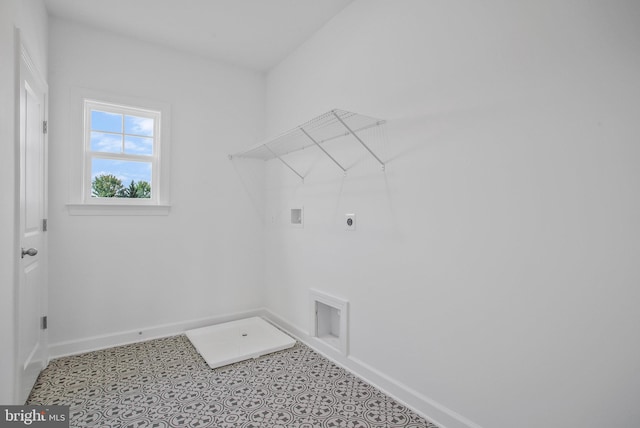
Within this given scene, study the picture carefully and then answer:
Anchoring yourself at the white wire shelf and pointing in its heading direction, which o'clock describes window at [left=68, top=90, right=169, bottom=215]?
The window is roughly at 2 o'clock from the white wire shelf.

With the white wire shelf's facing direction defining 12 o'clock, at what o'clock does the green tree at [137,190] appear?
The green tree is roughly at 2 o'clock from the white wire shelf.

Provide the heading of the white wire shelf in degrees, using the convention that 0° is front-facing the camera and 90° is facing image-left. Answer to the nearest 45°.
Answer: approximately 45°

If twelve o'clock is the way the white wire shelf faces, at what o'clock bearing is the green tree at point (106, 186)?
The green tree is roughly at 2 o'clock from the white wire shelf.
